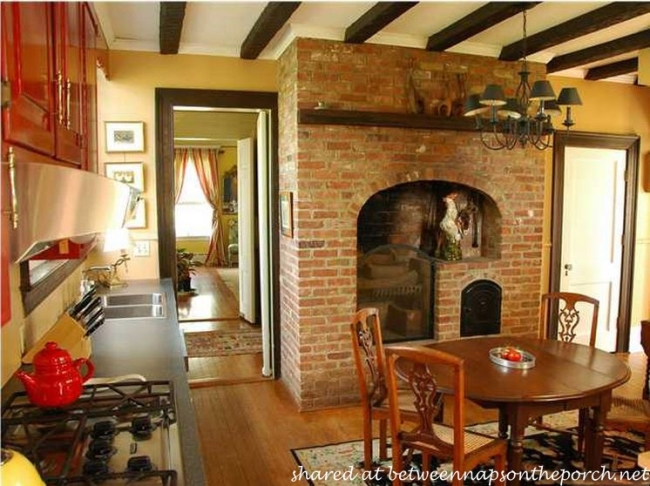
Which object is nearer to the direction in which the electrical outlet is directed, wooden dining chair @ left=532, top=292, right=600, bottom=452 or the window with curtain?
the wooden dining chair

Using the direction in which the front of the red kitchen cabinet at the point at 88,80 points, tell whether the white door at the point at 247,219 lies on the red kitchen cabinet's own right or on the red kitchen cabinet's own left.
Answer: on the red kitchen cabinet's own left

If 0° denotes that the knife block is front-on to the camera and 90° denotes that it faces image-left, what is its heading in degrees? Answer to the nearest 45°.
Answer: approximately 270°

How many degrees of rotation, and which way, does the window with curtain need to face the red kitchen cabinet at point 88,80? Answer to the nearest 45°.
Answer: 0° — it already faces it

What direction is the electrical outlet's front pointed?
to the viewer's right

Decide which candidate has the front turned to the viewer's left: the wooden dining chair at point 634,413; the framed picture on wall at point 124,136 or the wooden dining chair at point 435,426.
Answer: the wooden dining chair at point 634,413

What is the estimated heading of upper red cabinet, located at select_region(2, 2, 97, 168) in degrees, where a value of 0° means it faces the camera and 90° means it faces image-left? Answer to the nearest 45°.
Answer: approximately 315°
